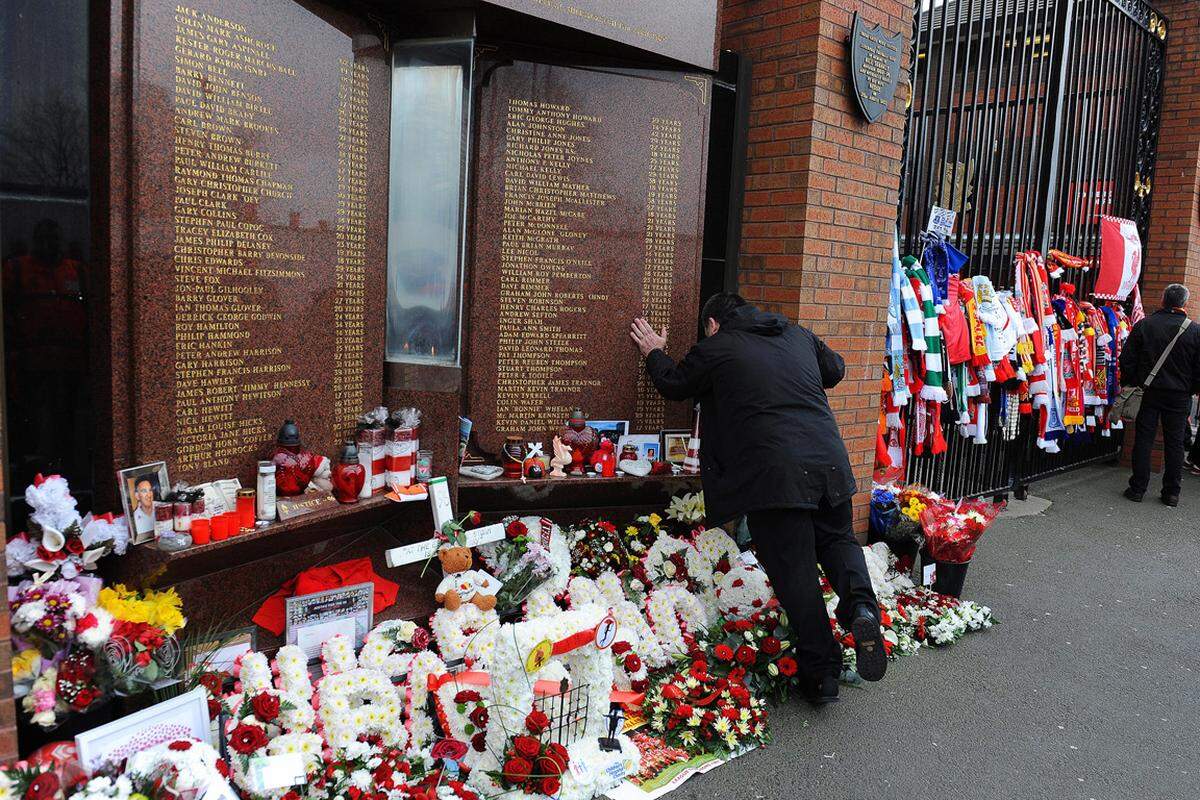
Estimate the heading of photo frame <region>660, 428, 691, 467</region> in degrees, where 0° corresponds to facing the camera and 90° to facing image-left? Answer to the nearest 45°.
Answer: approximately 0°

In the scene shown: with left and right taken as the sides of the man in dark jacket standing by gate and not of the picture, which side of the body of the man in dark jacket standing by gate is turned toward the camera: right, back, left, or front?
back

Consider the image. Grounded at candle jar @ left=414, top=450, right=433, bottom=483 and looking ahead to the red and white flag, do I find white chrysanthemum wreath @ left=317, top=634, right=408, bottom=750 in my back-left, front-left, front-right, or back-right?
back-right

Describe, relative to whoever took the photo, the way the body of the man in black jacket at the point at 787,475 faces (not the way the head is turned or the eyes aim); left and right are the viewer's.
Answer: facing away from the viewer and to the left of the viewer

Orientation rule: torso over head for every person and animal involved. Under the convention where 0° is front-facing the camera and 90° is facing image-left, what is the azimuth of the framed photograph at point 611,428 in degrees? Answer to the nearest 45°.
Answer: approximately 0°

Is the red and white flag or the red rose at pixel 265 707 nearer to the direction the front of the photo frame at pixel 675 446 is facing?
the red rose
